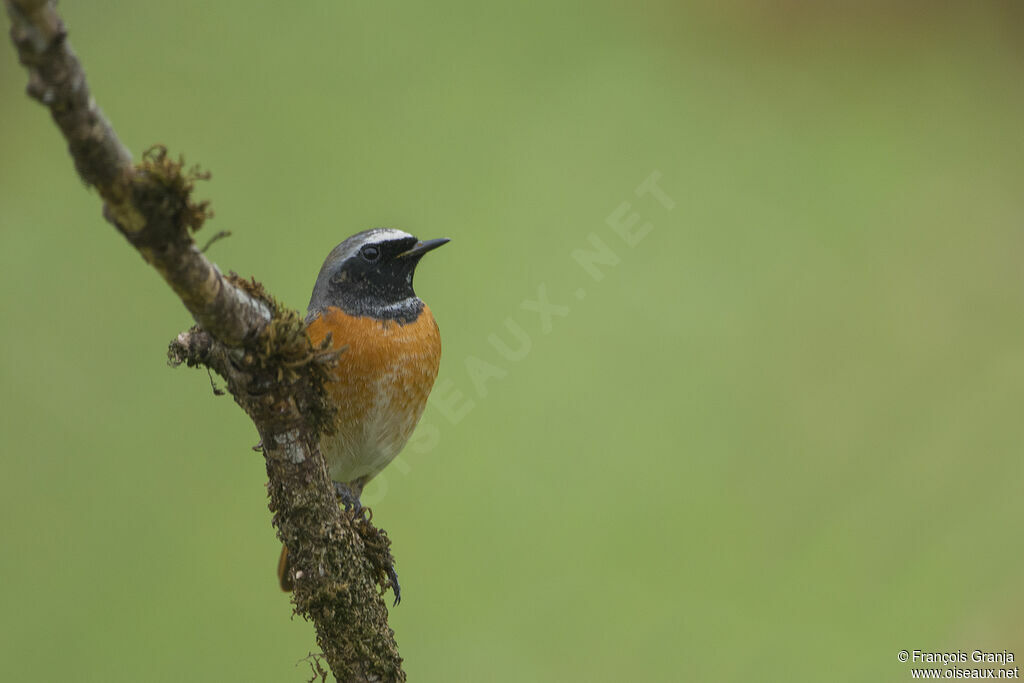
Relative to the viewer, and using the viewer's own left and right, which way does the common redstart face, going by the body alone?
facing the viewer and to the right of the viewer
